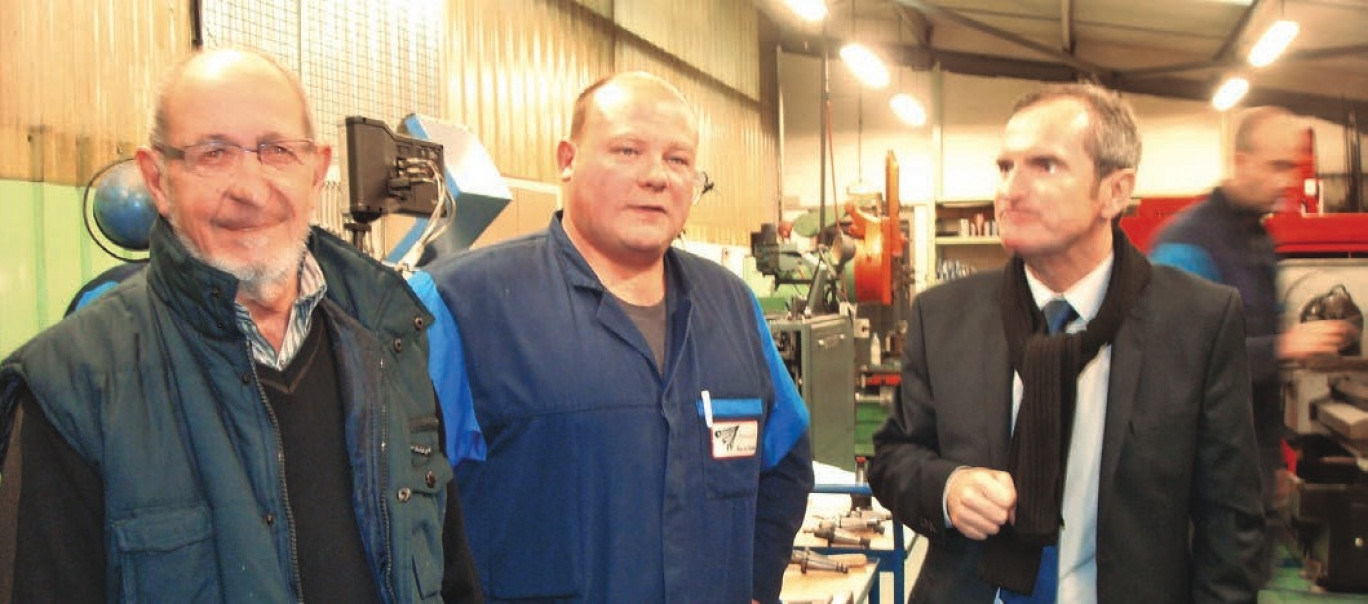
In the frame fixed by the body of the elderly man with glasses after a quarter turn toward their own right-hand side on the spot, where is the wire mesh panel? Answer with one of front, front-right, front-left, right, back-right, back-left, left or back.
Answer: back-right

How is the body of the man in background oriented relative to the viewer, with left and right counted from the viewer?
facing to the right of the viewer

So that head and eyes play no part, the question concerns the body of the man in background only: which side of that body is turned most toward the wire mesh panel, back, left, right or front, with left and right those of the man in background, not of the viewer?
back

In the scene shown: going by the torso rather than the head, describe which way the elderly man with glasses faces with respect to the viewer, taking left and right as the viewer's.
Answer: facing the viewer and to the right of the viewer

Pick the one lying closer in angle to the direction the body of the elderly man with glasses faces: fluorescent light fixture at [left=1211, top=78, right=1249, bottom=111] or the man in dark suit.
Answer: the man in dark suit

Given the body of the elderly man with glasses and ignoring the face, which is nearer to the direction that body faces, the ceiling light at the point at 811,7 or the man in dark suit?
the man in dark suit

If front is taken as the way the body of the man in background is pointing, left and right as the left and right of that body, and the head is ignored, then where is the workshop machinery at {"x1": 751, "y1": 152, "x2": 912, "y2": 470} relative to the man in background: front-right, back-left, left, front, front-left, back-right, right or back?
back-left
